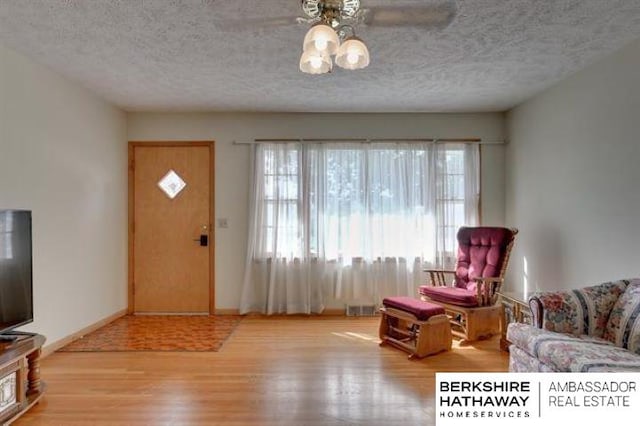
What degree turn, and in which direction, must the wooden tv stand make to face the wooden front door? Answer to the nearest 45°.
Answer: approximately 90° to its left

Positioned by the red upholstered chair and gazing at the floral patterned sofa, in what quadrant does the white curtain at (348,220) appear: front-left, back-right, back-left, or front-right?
back-right

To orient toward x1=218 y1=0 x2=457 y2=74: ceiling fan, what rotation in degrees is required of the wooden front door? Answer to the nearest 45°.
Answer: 0° — it already faces it

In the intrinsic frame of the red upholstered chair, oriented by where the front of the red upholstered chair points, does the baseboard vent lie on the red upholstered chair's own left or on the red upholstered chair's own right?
on the red upholstered chair's own right
